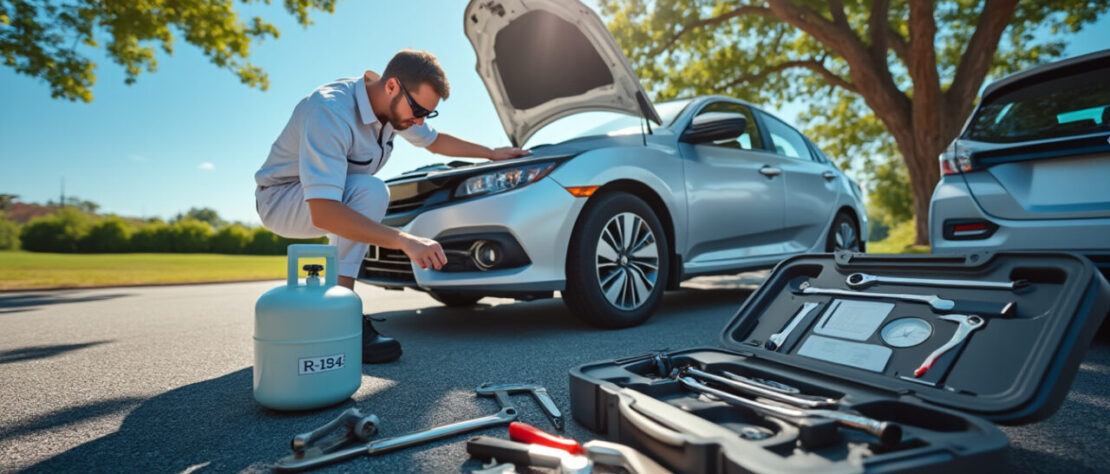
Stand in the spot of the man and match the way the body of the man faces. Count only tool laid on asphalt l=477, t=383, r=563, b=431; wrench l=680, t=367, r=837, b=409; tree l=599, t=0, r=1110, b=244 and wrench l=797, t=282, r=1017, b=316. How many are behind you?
0

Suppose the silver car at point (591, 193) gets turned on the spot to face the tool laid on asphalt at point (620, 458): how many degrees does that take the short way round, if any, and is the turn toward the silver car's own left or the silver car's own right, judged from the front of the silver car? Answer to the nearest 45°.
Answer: approximately 45° to the silver car's own left

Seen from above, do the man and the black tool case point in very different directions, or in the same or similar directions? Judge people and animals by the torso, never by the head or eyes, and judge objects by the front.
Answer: very different directions

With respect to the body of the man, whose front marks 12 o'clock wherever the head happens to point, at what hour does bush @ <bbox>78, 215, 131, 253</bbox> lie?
The bush is roughly at 8 o'clock from the man.

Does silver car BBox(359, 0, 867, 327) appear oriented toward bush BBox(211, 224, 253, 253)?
no

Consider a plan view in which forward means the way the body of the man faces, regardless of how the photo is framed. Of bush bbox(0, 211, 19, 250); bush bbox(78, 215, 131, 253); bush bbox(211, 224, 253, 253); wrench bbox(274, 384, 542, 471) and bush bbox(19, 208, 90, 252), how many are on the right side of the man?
1

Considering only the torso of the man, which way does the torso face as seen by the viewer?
to the viewer's right

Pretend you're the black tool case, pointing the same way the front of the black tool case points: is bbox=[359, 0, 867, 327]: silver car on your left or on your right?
on your right

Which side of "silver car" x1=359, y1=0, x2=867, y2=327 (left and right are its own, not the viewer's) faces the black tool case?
left

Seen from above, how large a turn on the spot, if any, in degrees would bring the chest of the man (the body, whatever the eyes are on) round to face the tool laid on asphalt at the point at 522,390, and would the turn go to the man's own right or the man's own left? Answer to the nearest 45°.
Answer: approximately 45° to the man's own right

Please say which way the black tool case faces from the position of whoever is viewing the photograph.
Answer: facing the viewer and to the left of the viewer

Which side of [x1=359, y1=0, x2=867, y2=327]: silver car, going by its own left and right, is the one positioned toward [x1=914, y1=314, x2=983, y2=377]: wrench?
left

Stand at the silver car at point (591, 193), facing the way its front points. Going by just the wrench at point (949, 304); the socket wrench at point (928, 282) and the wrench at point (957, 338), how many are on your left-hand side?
3

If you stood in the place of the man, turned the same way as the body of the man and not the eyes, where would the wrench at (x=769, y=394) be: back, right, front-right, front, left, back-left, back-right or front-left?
front-right

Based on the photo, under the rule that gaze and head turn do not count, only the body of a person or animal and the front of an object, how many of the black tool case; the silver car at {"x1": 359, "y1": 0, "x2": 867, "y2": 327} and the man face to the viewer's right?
1

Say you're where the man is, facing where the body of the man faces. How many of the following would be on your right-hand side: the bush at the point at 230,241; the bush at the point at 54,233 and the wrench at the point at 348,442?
1

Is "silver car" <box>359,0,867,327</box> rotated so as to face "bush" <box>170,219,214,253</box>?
no
